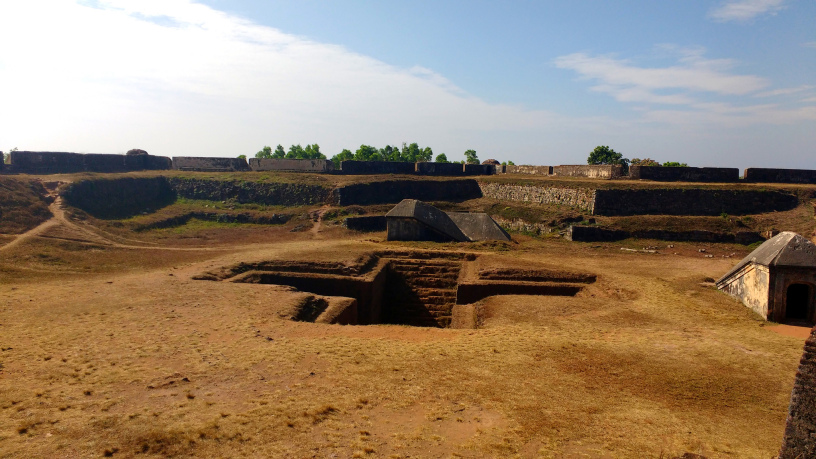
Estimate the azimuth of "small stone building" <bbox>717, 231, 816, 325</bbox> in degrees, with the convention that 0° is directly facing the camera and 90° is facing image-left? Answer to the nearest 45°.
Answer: approximately 0°

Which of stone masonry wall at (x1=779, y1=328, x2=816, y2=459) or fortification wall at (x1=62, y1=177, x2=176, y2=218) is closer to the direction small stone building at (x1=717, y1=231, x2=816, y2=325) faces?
the stone masonry wall

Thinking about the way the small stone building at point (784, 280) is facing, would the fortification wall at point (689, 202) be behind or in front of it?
behind

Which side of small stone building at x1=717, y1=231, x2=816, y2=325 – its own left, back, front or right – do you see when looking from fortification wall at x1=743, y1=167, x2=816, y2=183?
back

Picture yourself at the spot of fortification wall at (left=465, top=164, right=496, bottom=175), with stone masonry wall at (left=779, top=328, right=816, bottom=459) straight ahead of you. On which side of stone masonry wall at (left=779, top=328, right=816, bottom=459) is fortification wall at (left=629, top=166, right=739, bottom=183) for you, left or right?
left

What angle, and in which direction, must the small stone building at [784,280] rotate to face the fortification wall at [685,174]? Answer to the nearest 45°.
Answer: approximately 180°

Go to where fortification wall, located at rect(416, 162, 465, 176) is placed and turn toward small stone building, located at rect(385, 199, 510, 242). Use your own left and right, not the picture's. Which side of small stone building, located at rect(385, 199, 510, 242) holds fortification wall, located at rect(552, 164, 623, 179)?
left

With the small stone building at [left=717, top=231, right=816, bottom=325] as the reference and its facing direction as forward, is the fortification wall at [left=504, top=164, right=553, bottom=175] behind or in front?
behind

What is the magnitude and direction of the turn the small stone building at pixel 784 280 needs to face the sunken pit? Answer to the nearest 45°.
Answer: approximately 90° to its right
